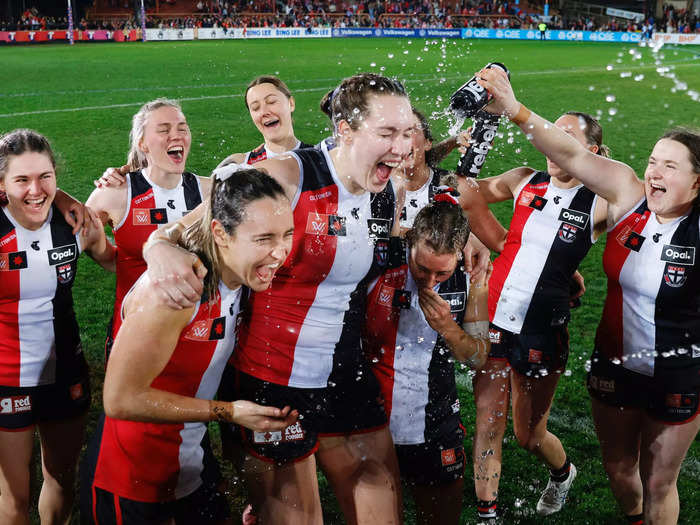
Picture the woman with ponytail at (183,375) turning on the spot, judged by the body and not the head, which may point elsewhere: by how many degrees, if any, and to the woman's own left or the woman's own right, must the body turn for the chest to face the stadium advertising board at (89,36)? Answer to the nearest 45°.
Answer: approximately 135° to the woman's own left

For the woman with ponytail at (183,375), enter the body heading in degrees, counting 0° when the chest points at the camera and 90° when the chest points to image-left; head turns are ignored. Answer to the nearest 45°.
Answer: approximately 315°

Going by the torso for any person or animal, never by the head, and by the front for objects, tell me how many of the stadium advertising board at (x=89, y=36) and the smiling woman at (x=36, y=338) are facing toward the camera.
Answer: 2

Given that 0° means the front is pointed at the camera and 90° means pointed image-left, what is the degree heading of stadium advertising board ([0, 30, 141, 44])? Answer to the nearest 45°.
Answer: approximately 0°

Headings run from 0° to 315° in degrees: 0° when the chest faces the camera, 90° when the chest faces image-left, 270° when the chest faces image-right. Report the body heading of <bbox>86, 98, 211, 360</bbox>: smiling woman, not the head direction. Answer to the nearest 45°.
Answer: approximately 315°

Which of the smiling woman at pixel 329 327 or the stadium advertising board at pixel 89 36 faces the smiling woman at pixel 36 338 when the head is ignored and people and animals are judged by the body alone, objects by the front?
the stadium advertising board

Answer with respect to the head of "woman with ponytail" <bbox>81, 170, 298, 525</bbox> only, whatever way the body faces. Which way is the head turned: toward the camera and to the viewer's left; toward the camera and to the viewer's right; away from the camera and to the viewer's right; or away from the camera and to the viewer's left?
toward the camera and to the viewer's right

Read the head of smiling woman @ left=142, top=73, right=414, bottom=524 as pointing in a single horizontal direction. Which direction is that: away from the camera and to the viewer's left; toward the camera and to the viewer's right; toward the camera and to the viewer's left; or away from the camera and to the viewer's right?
toward the camera and to the viewer's right
